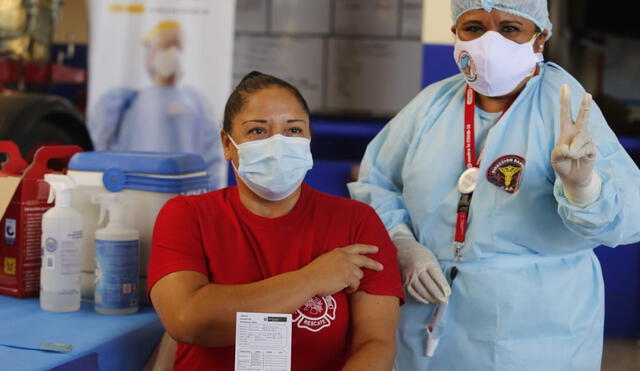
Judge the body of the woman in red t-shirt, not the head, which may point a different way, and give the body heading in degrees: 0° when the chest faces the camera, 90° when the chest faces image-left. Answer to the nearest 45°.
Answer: approximately 0°
